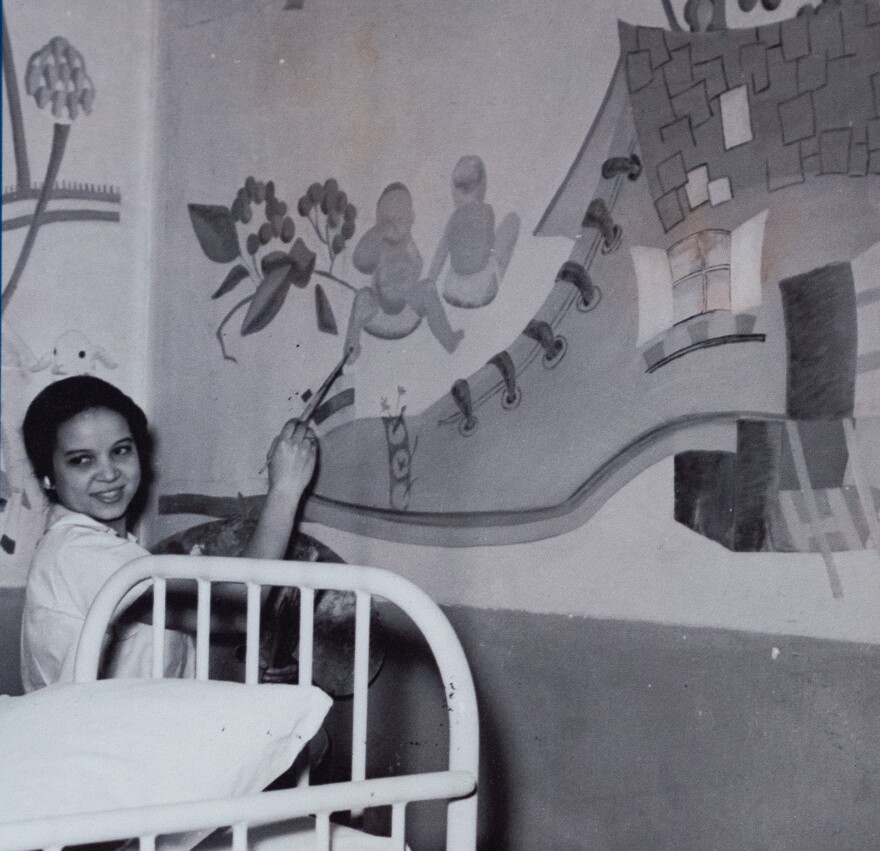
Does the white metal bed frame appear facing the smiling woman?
no

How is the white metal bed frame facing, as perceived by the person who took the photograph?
facing the viewer and to the left of the viewer
